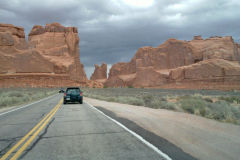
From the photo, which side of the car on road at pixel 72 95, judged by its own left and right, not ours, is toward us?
back
